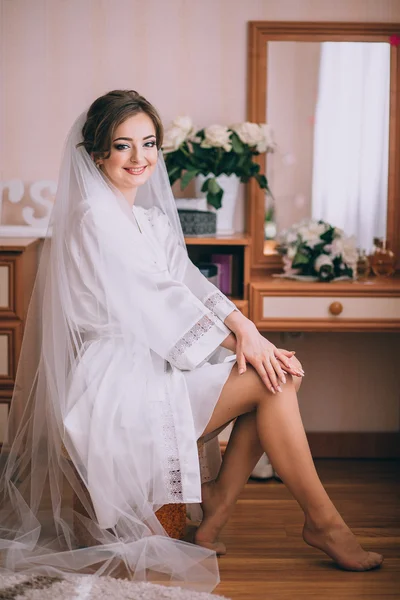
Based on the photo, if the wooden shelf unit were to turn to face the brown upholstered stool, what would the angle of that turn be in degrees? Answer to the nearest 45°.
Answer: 0° — it already faces it

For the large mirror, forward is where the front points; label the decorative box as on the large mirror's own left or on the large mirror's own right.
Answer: on the large mirror's own right

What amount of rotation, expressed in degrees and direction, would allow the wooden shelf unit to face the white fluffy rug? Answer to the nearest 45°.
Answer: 0° — it already faces it

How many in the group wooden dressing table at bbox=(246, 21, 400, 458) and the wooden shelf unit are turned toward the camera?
2

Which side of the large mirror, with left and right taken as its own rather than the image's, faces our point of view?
front

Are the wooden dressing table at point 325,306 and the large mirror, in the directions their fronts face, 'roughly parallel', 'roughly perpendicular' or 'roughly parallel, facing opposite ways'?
roughly parallel

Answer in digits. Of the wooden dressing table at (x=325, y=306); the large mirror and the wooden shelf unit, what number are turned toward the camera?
3

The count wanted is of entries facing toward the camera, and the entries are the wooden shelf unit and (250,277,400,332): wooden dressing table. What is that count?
2

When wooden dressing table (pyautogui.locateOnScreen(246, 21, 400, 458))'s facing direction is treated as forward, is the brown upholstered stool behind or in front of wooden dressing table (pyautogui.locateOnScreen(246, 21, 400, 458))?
in front

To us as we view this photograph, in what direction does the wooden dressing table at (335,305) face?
facing the viewer
